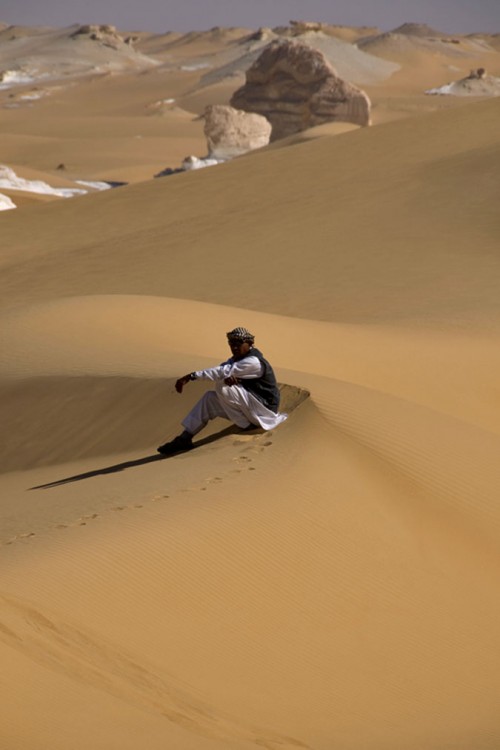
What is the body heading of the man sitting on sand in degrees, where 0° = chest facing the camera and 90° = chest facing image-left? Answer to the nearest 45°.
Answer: approximately 90°

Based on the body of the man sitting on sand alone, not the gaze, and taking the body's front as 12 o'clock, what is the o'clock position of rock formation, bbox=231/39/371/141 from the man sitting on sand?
The rock formation is roughly at 3 o'clock from the man sitting on sand.

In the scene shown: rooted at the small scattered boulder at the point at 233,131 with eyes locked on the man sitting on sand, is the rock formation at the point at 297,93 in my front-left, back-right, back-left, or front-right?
back-left

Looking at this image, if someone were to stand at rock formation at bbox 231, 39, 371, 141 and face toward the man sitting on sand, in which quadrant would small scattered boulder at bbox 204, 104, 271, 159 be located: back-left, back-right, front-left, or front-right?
front-right

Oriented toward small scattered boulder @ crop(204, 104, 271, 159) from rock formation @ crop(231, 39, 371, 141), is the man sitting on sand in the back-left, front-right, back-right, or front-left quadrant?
front-left

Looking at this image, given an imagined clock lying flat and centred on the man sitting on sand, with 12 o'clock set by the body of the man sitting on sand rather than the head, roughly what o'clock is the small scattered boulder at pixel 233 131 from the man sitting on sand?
The small scattered boulder is roughly at 3 o'clock from the man sitting on sand.

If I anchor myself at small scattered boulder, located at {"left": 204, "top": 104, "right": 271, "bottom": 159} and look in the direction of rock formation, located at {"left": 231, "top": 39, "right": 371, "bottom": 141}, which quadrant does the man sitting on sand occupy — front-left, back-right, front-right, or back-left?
back-right
